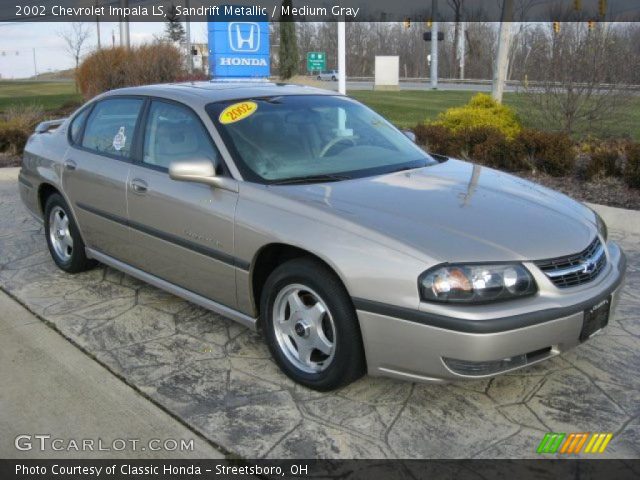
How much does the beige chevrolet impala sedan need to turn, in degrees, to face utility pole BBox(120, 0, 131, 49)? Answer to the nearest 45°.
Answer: approximately 135° to its left

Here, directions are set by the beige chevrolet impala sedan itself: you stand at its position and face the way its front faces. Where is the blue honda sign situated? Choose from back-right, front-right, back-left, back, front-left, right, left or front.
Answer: back-left

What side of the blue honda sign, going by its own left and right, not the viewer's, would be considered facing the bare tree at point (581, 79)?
left

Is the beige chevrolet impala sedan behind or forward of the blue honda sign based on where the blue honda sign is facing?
forward

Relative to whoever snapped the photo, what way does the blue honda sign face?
facing the viewer

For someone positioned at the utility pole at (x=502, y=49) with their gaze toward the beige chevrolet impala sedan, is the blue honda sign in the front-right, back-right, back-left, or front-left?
front-right

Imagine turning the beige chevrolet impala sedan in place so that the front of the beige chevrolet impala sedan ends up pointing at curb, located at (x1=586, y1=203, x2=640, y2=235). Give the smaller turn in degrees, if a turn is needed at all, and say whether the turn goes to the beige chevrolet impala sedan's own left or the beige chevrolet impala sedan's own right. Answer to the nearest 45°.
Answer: approximately 90° to the beige chevrolet impala sedan's own left

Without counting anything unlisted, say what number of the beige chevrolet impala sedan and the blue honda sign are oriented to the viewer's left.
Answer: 0

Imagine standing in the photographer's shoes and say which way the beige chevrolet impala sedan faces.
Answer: facing the viewer and to the right of the viewer

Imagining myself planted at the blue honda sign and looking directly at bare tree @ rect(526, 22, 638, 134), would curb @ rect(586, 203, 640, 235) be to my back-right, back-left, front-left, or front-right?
front-right

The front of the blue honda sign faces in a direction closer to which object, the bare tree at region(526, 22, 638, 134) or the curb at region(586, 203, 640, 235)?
the curb
